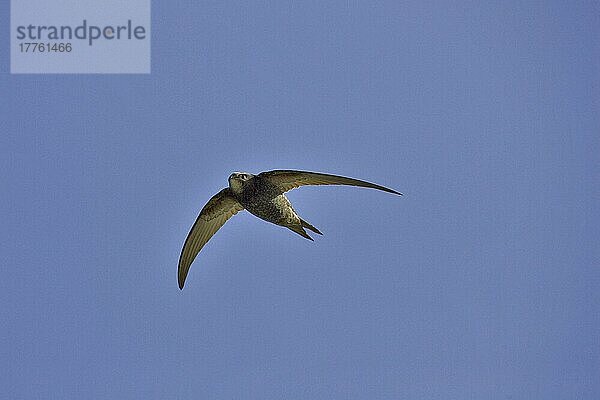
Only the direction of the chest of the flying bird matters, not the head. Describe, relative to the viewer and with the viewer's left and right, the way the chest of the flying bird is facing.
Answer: facing the viewer and to the left of the viewer
